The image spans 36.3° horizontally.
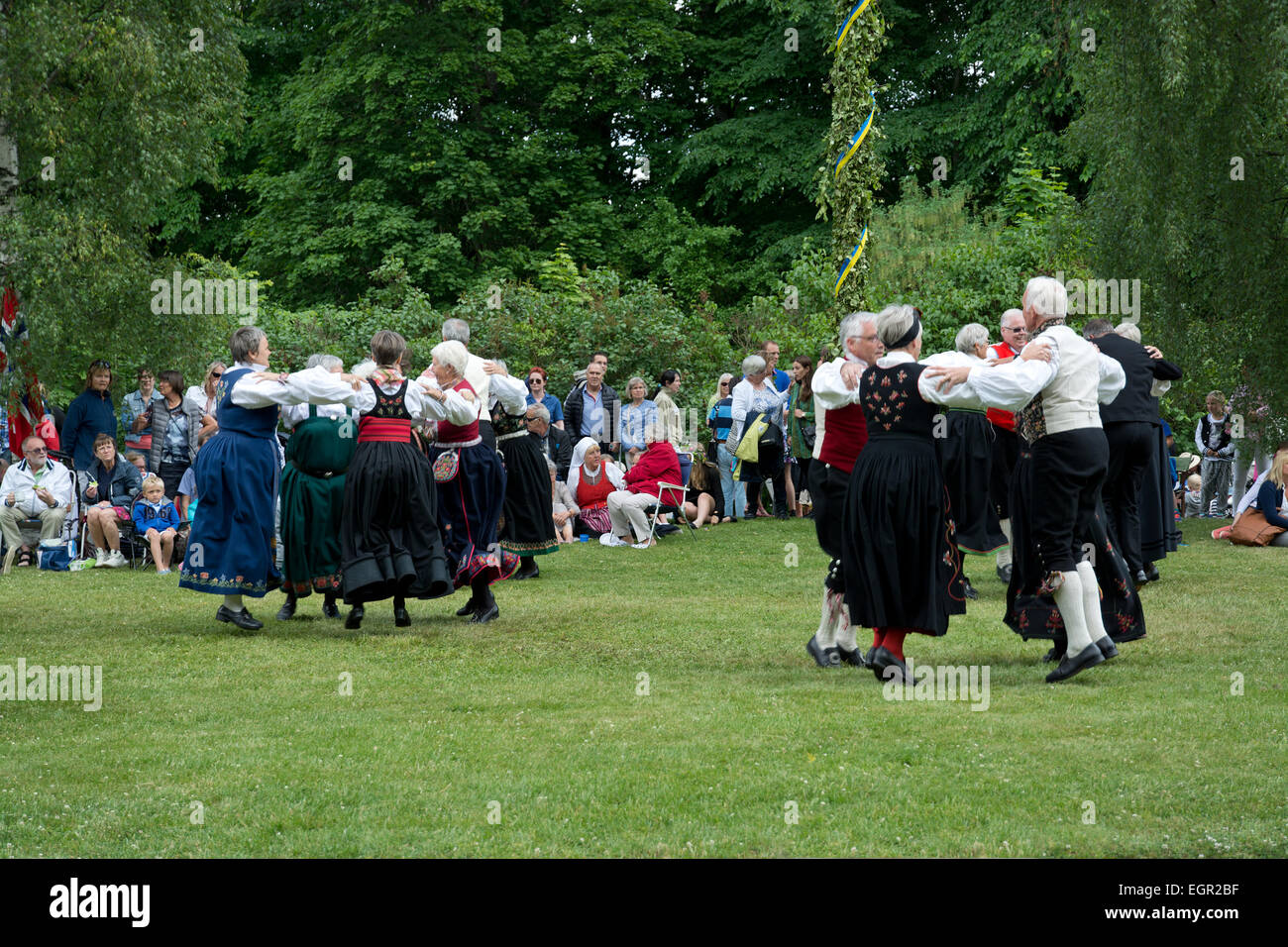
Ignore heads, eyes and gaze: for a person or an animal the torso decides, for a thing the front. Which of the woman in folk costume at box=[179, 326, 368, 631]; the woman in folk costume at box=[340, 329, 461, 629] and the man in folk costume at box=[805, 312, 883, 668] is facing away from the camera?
the woman in folk costume at box=[340, 329, 461, 629]

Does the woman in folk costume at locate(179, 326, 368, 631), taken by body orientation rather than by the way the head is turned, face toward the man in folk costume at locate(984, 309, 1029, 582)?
yes

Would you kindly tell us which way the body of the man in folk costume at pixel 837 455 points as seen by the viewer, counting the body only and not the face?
to the viewer's right

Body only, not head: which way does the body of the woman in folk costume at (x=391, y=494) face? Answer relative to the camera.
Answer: away from the camera

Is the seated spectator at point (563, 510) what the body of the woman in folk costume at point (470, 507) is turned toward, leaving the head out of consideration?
no

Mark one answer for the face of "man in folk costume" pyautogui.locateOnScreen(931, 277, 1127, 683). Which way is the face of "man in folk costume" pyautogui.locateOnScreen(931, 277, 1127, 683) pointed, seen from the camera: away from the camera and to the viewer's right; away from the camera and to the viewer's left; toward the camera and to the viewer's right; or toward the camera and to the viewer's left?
away from the camera and to the viewer's left

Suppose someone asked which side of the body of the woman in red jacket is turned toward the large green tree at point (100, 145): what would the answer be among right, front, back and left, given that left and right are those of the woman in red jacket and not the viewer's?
front

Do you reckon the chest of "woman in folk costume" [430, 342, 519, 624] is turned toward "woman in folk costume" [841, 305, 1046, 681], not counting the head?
no

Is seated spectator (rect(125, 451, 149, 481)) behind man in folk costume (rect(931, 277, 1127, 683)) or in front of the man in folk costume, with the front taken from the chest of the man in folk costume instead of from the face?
in front

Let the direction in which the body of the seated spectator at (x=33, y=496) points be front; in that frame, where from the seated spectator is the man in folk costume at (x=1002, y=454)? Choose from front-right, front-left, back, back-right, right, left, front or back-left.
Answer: front-left

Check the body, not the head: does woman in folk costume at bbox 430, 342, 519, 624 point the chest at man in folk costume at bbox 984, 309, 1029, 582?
no

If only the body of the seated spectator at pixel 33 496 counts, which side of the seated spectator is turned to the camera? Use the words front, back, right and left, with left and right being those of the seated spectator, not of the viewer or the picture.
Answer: front

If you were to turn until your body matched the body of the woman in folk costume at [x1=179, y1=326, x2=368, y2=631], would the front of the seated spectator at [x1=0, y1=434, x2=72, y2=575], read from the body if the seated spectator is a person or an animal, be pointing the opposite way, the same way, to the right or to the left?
to the right
